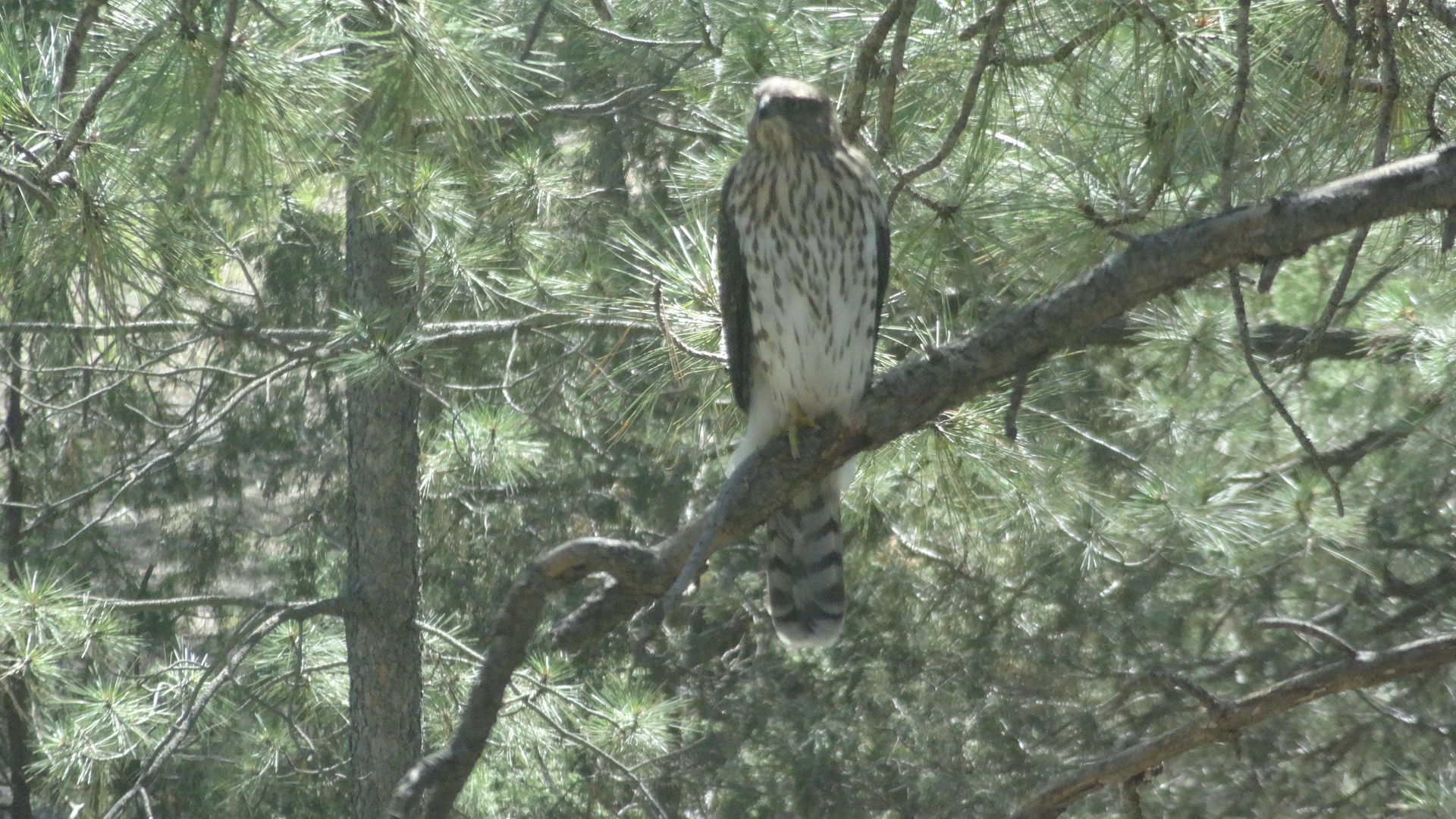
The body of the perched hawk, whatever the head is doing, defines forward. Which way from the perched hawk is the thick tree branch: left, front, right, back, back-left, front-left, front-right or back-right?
left

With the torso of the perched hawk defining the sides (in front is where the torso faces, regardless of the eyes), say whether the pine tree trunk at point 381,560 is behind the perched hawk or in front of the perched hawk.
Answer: behind

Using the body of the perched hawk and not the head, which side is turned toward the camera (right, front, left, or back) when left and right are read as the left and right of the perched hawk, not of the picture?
front

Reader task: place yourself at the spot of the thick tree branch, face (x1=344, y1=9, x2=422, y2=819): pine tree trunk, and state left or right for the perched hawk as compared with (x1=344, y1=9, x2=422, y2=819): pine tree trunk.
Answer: left

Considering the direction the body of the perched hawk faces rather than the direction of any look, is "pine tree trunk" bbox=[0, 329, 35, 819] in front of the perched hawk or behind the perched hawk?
behind
